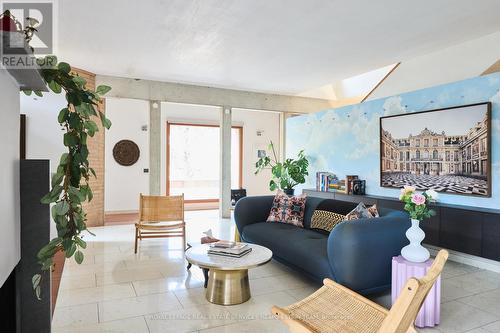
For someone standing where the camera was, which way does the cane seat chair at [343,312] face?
facing away from the viewer and to the left of the viewer

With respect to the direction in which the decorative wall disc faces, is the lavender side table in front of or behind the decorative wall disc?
in front

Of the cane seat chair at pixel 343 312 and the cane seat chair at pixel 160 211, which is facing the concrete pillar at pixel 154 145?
the cane seat chair at pixel 343 312

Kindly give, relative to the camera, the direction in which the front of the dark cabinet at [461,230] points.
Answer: facing the viewer and to the left of the viewer

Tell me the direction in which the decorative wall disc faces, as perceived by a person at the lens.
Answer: facing the viewer

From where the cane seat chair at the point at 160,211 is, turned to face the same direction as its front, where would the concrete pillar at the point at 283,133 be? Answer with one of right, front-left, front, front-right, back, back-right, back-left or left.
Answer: back-left

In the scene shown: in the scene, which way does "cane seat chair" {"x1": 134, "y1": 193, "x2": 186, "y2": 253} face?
toward the camera

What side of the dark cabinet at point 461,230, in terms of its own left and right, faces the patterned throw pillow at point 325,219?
front

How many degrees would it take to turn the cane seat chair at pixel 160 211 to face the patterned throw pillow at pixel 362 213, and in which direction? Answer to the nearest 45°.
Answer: approximately 45° to its left

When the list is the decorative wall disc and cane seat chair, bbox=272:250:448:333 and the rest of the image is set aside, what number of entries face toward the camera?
1

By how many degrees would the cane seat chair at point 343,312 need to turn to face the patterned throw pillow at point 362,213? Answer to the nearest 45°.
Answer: approximately 45° to its right

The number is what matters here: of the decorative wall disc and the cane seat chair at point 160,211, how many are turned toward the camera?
2

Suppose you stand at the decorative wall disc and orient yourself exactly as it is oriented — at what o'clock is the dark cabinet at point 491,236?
The dark cabinet is roughly at 11 o'clock from the decorative wall disc.
